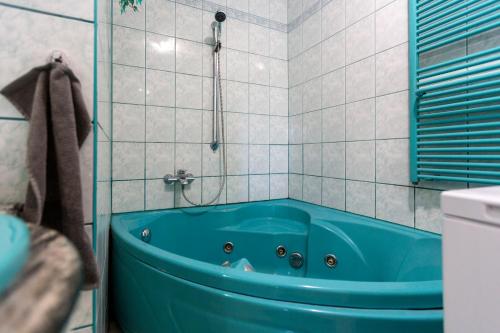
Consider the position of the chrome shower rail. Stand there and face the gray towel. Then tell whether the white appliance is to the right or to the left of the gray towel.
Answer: left

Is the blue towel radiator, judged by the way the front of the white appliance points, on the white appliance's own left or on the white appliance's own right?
on the white appliance's own right

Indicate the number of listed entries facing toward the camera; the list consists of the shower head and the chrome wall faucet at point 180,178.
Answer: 2

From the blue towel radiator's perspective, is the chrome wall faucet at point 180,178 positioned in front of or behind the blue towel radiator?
in front

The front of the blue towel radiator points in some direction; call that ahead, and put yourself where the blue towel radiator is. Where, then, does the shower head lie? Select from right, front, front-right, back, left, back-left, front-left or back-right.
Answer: front-right

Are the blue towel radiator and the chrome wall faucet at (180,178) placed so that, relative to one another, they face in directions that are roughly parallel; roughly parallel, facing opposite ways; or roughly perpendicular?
roughly perpendicular

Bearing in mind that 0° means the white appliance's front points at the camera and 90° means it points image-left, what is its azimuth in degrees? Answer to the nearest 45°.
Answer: approximately 45°

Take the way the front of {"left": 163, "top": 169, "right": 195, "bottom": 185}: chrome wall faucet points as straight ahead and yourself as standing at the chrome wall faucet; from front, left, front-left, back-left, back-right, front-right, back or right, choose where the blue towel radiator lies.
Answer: front-left

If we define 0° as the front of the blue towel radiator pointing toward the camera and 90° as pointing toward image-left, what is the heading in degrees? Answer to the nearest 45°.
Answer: approximately 45°

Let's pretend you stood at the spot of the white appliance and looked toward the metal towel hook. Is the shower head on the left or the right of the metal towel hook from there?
right
